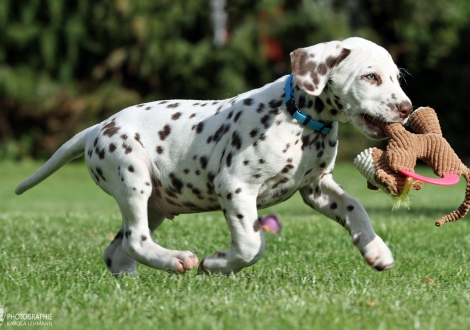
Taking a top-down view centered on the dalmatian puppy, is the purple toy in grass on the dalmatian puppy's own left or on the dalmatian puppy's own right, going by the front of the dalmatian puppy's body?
on the dalmatian puppy's own left

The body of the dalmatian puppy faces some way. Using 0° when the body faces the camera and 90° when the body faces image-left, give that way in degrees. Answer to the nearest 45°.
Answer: approximately 270°
